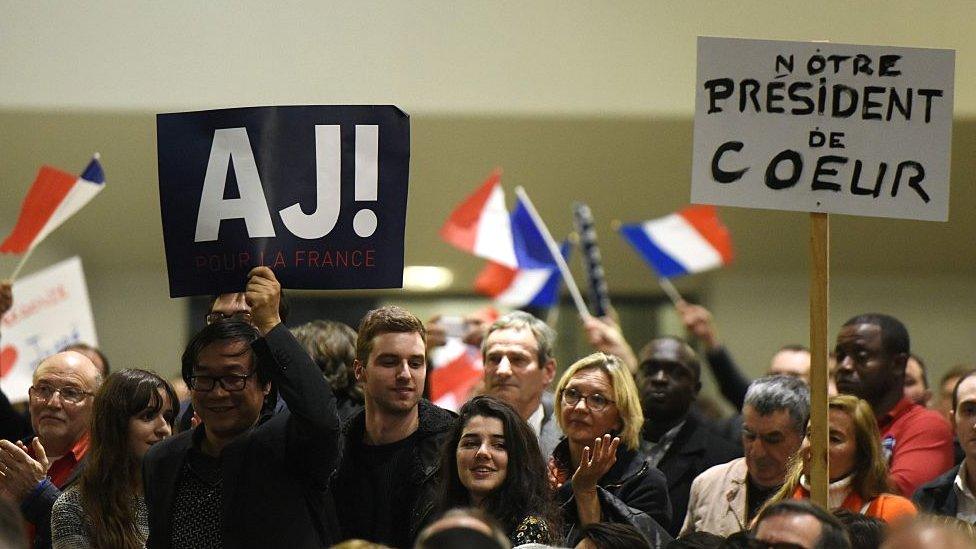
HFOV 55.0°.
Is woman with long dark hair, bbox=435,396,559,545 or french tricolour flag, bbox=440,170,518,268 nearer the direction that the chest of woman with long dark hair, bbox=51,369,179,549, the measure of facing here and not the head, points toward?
the woman with long dark hair

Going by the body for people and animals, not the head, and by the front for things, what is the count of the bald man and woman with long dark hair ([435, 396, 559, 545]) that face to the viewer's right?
0

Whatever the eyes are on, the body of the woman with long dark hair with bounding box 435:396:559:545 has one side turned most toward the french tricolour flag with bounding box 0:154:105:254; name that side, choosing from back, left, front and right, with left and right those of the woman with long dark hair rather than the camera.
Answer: right

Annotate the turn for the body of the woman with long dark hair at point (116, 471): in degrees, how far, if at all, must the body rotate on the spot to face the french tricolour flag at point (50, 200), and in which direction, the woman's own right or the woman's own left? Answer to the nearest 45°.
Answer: approximately 135° to the woman's own left

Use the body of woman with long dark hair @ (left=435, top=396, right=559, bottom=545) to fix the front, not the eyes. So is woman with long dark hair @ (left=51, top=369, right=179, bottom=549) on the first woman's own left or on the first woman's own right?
on the first woman's own right
